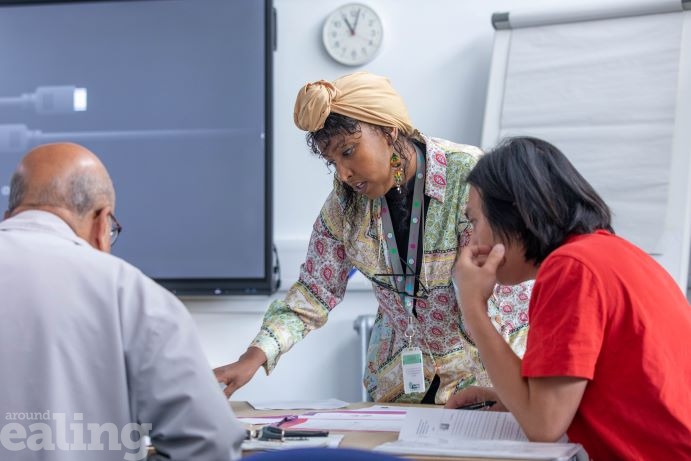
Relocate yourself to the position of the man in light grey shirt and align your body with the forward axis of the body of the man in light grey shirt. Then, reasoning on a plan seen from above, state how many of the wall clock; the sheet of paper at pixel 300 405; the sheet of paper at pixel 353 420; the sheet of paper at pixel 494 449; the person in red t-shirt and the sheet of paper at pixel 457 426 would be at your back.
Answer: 0

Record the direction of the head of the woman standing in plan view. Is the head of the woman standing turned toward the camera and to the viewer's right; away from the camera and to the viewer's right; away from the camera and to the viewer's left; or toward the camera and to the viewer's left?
toward the camera and to the viewer's left

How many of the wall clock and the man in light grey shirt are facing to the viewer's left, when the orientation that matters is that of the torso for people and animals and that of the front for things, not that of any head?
0

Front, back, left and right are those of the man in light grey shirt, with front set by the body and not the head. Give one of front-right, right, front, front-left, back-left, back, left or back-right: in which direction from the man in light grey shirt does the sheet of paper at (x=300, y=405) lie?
front

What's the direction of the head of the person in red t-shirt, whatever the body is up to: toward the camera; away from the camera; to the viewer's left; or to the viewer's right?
to the viewer's left

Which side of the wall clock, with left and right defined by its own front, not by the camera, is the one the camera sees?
front

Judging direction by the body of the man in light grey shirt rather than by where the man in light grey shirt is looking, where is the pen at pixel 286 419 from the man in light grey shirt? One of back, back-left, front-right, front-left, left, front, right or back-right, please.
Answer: front

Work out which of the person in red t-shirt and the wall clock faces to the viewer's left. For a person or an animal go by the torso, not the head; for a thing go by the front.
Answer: the person in red t-shirt

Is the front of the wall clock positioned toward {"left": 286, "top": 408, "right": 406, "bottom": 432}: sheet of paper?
yes

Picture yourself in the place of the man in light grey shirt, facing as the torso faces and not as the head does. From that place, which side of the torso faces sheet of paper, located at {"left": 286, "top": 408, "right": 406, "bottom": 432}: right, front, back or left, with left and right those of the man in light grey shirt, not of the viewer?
front

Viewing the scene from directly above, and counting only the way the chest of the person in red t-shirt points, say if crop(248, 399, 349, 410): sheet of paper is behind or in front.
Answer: in front

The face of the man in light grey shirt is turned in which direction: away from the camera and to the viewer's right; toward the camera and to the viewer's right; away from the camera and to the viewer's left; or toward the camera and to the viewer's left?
away from the camera and to the viewer's right

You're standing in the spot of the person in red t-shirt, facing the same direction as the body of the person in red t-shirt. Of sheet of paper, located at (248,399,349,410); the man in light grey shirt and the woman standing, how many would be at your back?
0

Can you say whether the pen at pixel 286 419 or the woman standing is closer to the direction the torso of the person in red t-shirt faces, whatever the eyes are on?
the pen

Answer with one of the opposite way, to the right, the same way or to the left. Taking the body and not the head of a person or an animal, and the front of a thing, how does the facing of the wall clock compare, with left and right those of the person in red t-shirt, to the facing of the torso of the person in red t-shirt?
to the left

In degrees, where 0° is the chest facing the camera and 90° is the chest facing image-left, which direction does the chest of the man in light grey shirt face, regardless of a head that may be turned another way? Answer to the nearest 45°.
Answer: approximately 225°

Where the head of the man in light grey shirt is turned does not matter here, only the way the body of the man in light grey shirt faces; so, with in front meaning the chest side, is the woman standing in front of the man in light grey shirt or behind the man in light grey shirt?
in front

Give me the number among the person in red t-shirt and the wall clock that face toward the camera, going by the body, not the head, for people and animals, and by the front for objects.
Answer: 1

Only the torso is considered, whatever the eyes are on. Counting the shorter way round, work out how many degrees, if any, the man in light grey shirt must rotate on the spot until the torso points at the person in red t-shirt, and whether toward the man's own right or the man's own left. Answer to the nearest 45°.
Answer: approximately 45° to the man's own right

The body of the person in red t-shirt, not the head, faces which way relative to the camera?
to the viewer's left

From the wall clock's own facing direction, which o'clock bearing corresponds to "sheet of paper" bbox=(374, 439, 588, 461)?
The sheet of paper is roughly at 12 o'clock from the wall clock.
